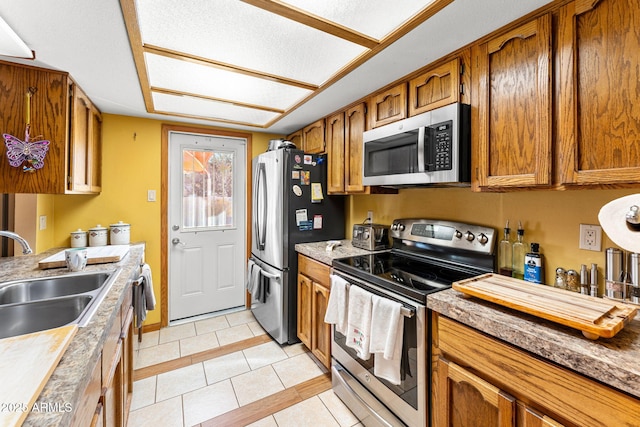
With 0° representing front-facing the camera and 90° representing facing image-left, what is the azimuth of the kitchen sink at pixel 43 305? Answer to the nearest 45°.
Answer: approximately 270°

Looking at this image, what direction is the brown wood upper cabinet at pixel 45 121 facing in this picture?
to the viewer's right

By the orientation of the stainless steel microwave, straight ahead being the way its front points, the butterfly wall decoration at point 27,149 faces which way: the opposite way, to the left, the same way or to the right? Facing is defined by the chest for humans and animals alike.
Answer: to the left

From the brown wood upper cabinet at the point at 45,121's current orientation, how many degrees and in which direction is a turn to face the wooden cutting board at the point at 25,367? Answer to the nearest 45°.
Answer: approximately 90° to its right

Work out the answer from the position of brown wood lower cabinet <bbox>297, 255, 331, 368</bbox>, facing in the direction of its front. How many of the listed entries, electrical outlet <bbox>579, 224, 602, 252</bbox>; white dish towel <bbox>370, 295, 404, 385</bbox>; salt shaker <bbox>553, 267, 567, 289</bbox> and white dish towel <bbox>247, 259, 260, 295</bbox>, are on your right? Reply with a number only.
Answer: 1

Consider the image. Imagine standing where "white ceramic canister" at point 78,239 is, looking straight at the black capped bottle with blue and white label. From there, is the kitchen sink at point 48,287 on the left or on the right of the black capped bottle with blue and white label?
right

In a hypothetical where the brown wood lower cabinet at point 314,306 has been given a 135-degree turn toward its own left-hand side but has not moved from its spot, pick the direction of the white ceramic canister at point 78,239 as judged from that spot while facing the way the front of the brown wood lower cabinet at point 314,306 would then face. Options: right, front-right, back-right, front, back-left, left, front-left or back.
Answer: back

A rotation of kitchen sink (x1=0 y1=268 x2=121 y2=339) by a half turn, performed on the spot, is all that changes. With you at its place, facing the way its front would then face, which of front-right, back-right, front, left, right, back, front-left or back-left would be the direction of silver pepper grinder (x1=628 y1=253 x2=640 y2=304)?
back-left

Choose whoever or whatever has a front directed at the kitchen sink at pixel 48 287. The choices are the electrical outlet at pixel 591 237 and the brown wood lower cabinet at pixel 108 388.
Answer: the electrical outlet

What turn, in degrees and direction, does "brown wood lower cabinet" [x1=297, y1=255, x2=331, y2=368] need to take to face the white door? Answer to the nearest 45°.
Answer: approximately 90° to its right

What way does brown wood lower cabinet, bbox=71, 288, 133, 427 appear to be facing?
to the viewer's right
